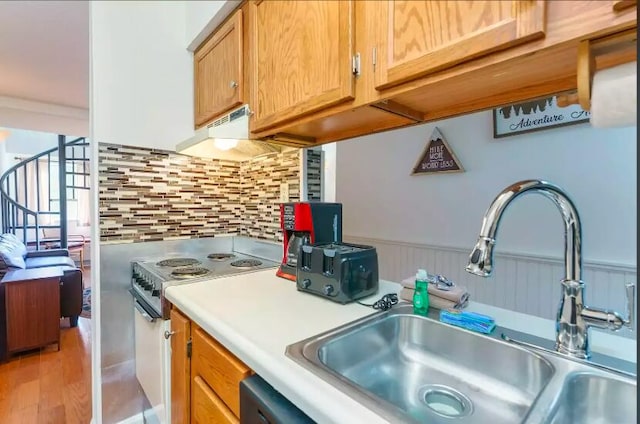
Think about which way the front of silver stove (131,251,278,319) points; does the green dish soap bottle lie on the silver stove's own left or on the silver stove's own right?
on the silver stove's own left

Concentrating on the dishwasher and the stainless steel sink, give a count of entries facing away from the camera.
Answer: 0

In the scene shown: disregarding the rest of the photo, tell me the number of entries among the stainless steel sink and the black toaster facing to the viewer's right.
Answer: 0

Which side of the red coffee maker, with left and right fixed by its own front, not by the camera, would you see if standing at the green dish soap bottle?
left

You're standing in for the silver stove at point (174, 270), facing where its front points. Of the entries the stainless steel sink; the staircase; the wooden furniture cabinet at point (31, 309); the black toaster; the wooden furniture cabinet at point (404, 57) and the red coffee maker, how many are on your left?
4

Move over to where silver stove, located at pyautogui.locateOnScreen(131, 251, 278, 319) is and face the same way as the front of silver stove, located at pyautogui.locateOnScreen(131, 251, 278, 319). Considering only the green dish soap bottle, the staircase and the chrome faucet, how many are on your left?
2

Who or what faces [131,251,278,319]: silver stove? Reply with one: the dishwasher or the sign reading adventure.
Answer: the sign reading adventure

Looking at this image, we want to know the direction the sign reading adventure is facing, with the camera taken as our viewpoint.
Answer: facing the viewer and to the left of the viewer

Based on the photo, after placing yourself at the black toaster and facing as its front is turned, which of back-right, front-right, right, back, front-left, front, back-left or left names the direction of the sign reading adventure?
back

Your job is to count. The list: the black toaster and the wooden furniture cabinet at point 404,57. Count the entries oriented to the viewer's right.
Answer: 0
